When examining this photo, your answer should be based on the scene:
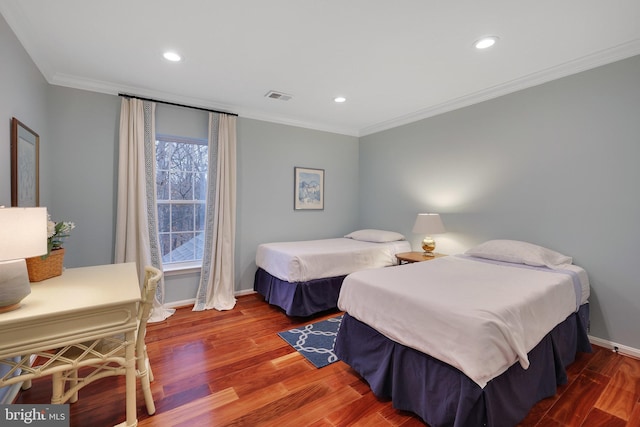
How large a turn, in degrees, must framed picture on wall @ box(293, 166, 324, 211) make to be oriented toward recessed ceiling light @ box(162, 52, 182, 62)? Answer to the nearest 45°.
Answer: approximately 90° to its right

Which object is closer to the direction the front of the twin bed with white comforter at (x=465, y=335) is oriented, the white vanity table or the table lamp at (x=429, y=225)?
the white vanity table

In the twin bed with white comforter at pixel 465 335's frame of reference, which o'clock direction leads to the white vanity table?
The white vanity table is roughly at 12 o'clock from the twin bed with white comforter.

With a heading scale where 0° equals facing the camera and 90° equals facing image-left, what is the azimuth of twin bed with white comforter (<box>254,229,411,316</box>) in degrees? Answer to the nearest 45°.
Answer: approximately 45°

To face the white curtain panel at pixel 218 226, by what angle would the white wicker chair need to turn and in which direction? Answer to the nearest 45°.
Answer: approximately 135° to its right

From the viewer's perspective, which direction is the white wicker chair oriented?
to the viewer's left

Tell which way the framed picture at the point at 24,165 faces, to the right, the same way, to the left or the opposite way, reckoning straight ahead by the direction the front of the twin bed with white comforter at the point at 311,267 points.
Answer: the opposite way

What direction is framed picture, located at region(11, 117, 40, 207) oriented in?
to the viewer's right
